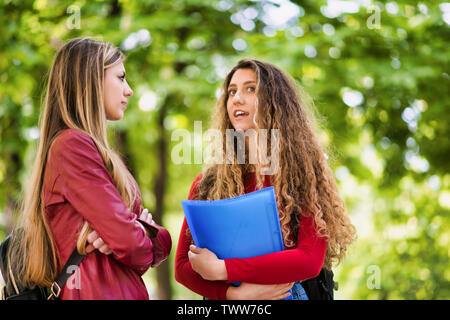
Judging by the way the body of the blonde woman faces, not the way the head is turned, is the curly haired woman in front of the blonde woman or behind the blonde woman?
in front

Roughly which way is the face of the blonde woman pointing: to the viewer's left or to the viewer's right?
to the viewer's right

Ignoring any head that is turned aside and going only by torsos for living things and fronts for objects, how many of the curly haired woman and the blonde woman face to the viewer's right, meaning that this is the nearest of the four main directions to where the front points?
1

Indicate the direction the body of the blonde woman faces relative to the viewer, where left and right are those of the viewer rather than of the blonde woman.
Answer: facing to the right of the viewer

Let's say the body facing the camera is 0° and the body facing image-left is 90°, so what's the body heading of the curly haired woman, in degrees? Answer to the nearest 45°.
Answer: approximately 45°

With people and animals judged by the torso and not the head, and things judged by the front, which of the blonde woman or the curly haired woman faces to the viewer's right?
the blonde woman
